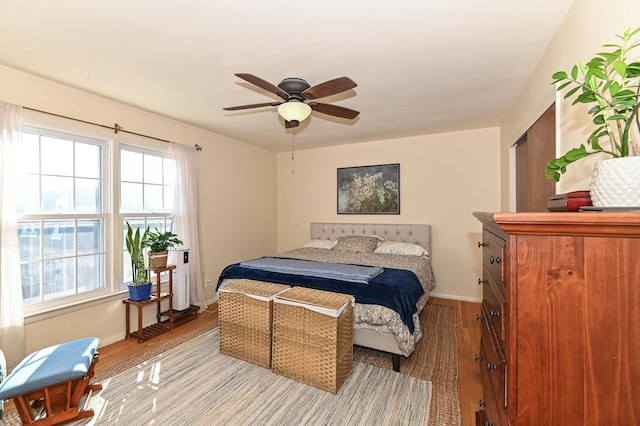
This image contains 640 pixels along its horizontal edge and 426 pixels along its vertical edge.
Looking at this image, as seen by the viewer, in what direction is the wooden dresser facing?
to the viewer's left

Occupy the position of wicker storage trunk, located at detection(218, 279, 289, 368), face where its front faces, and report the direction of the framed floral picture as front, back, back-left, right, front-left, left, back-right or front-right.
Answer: back

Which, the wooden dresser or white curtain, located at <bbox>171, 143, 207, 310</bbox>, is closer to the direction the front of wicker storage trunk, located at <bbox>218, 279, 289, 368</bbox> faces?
the wooden dresser

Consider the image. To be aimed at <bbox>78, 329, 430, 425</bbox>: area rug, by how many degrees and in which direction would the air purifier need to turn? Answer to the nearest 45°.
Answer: approximately 45° to its right

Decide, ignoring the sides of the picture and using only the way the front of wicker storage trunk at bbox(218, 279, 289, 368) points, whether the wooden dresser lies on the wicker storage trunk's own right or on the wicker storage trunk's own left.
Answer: on the wicker storage trunk's own left

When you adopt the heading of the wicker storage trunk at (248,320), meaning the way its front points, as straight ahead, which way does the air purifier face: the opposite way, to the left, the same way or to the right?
to the left

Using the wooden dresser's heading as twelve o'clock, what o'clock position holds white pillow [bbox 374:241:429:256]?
The white pillow is roughly at 2 o'clock from the wooden dresser.

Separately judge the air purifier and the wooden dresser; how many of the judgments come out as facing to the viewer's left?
1

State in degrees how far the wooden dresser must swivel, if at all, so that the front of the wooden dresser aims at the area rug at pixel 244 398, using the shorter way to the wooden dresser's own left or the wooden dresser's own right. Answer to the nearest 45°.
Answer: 0° — it already faces it

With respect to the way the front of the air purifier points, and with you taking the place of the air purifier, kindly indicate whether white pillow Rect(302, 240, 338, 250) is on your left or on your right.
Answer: on your left

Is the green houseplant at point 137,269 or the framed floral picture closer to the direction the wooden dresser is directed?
the green houseplant

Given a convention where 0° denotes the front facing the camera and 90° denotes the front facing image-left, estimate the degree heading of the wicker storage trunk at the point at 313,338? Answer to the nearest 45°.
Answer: approximately 45°

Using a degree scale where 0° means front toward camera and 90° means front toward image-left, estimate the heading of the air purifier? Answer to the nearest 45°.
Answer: approximately 315°
